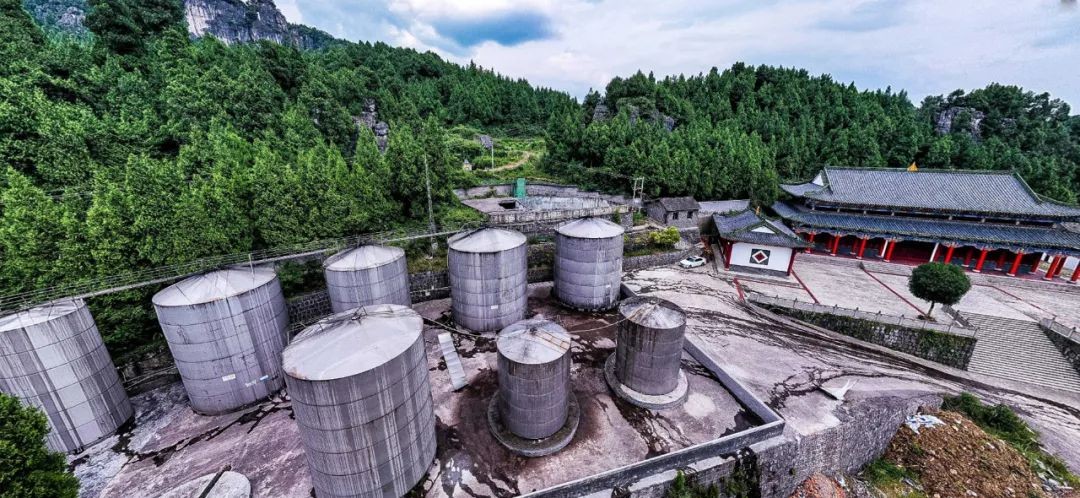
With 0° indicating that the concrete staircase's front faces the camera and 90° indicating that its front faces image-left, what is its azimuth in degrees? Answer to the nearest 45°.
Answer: approximately 0°

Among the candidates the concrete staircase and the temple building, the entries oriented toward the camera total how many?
2

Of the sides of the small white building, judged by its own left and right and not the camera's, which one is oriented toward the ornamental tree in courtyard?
left

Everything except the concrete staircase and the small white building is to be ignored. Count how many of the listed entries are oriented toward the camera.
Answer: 2

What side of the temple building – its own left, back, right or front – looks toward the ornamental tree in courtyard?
front

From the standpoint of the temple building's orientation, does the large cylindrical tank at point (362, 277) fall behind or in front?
in front

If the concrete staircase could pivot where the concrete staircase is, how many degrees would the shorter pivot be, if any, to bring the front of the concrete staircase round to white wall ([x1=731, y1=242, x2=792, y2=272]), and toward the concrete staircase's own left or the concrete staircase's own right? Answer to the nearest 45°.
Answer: approximately 90° to the concrete staircase's own right

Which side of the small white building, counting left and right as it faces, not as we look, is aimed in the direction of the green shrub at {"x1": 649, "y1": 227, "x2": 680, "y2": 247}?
right

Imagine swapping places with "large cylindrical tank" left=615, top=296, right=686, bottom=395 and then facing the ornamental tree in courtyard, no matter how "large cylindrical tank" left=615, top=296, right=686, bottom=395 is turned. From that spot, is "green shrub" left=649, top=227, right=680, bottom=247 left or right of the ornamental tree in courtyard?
left

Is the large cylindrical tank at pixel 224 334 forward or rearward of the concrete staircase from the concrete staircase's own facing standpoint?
forward

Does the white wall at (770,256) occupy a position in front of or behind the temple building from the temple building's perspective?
in front

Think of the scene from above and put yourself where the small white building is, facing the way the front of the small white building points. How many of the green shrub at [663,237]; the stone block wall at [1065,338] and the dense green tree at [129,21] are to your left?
1

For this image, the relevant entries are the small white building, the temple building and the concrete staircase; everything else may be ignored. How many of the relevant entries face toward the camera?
3
